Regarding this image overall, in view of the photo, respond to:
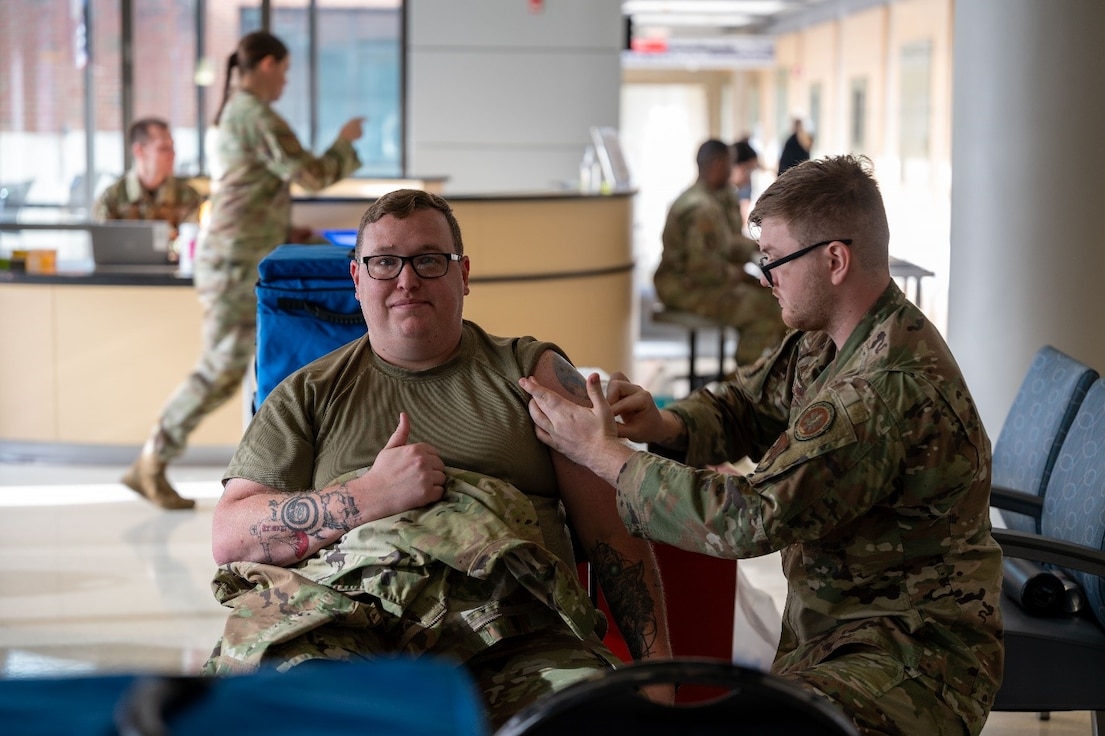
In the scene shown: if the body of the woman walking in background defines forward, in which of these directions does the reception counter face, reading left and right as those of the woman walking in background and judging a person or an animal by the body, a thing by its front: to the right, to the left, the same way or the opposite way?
to the right

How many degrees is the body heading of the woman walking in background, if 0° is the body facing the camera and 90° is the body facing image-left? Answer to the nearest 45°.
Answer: approximately 270°

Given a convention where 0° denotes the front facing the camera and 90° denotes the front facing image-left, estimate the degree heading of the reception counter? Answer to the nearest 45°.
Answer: approximately 0°

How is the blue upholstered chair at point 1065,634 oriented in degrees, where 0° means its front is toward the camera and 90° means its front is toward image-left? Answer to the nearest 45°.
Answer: approximately 45°

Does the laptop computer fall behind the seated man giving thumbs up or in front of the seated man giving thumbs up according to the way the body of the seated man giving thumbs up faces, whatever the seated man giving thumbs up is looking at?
behind

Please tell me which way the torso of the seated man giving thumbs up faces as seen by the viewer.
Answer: toward the camera

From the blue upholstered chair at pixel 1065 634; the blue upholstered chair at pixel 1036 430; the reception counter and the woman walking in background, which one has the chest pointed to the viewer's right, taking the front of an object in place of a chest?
the woman walking in background

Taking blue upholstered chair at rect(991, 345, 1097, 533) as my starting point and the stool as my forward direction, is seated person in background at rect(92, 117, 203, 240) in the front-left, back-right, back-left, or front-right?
front-left

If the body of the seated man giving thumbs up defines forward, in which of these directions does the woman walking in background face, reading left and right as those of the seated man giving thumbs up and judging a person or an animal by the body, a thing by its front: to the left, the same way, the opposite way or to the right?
to the left

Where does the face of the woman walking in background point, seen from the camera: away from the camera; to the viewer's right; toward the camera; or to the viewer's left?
to the viewer's right

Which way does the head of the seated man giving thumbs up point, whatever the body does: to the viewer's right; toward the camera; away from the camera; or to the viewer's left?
toward the camera
